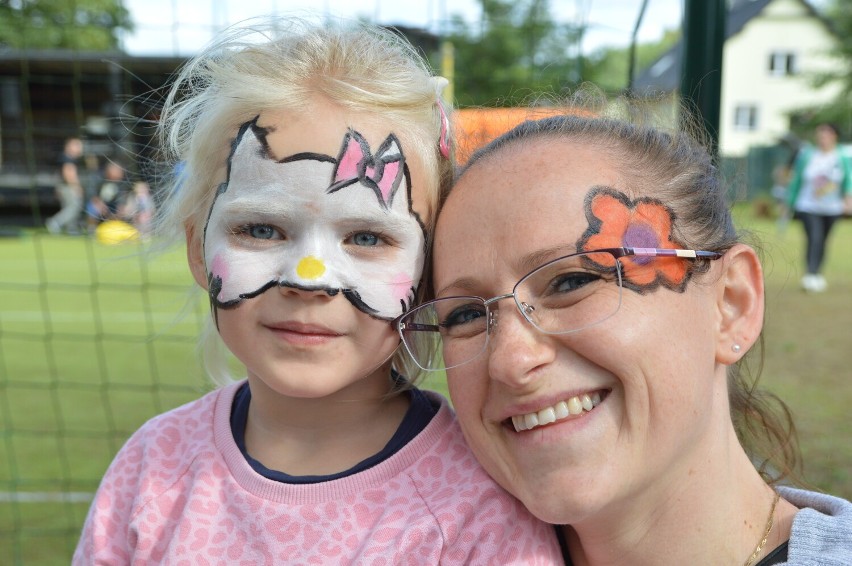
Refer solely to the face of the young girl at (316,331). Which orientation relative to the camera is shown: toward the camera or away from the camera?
toward the camera

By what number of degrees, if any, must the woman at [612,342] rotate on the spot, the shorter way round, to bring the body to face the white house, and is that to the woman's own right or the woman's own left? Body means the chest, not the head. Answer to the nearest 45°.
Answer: approximately 135° to the woman's own right

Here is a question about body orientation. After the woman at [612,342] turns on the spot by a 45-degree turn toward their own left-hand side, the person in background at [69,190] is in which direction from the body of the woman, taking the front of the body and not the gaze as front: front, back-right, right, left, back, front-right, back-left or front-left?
back-right

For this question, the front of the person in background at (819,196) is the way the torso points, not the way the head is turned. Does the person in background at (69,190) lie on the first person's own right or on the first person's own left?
on the first person's own right

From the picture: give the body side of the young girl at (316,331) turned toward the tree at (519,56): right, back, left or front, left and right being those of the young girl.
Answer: back

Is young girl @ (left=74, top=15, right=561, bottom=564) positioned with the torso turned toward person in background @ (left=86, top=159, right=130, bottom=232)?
no

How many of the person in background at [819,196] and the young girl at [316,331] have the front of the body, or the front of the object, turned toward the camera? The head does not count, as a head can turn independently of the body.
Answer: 2

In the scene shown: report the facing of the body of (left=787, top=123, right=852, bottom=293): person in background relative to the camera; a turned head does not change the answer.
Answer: toward the camera

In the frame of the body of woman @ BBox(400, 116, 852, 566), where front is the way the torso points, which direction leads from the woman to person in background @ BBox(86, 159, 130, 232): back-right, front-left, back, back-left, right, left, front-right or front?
right

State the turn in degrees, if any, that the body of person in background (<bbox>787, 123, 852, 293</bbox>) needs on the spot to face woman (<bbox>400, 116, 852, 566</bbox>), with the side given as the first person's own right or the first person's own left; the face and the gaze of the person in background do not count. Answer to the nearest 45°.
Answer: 0° — they already face them
